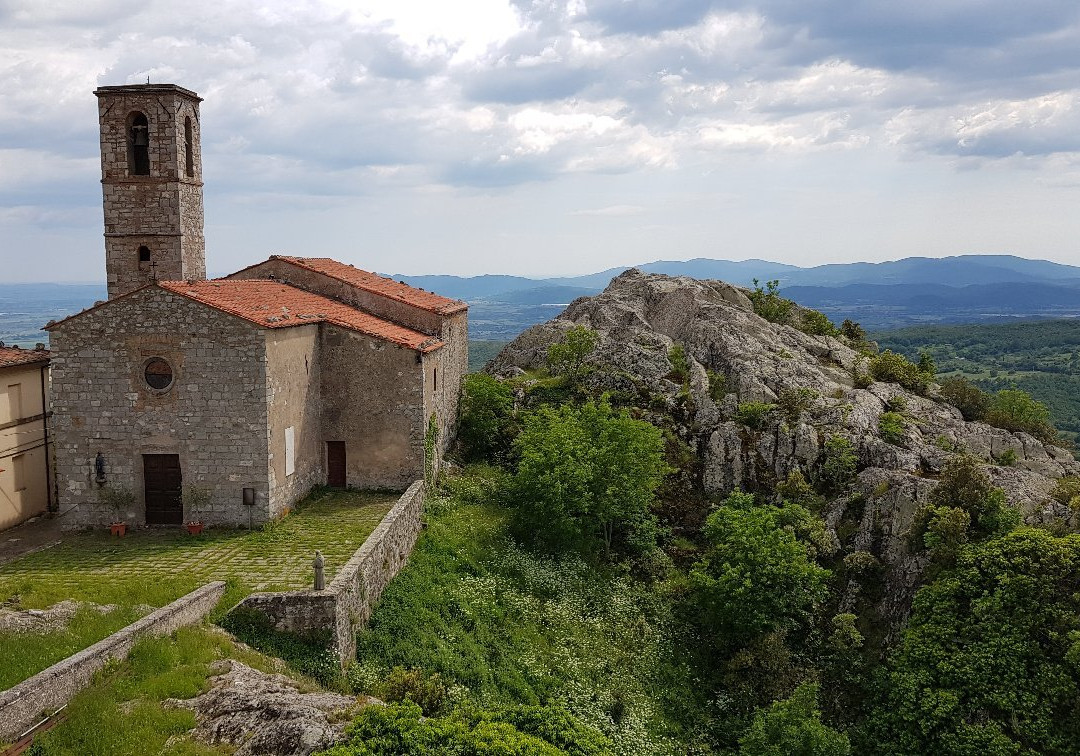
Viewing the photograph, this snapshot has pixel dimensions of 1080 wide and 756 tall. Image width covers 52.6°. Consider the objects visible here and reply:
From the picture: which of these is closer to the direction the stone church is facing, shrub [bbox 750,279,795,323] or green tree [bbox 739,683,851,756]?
the green tree

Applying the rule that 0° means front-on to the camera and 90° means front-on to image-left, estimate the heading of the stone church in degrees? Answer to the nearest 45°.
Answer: approximately 0°

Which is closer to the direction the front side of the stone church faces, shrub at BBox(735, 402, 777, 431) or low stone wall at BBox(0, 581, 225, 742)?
the low stone wall

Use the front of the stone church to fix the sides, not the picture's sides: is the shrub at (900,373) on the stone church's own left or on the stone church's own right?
on the stone church's own left

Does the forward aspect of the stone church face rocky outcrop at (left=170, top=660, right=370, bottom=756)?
yes

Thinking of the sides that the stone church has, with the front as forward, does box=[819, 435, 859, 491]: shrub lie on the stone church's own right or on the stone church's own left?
on the stone church's own left

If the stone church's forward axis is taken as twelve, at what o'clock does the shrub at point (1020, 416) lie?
The shrub is roughly at 9 o'clock from the stone church.

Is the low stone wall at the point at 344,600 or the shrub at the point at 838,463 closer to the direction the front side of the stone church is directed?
the low stone wall

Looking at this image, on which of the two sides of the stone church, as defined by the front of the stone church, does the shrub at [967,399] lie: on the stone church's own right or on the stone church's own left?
on the stone church's own left

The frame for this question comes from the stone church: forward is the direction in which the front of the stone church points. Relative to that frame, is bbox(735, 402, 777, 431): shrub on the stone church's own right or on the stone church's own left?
on the stone church's own left

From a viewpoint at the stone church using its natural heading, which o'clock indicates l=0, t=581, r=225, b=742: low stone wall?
The low stone wall is roughly at 12 o'clock from the stone church.
